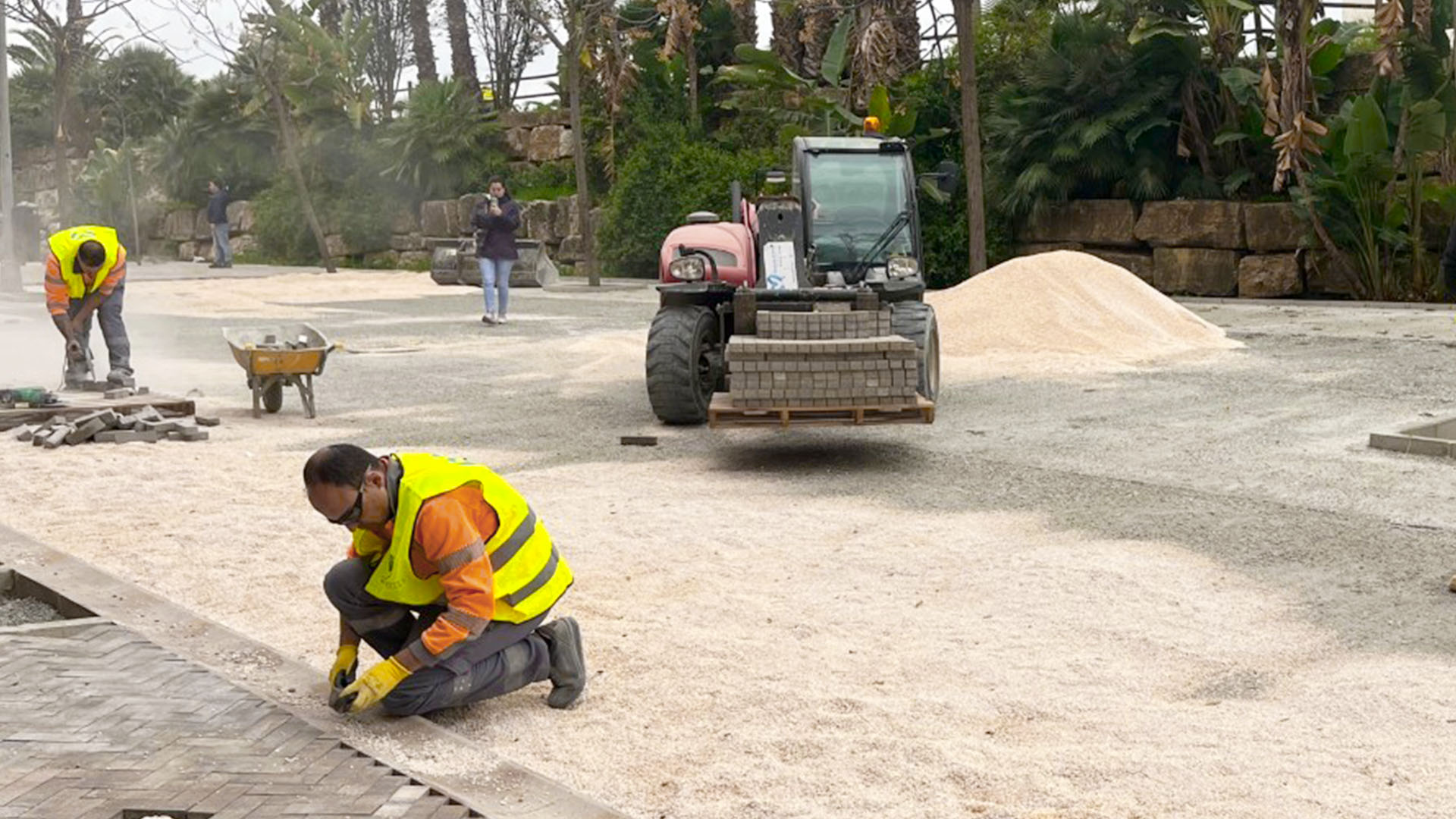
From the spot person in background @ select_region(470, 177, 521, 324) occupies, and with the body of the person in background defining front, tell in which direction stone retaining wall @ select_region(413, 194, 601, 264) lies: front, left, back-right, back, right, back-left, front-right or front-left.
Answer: back

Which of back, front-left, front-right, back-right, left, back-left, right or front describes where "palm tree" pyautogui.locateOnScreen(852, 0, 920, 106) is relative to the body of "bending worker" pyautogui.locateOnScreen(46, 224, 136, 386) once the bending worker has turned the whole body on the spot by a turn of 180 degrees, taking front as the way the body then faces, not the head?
front-right

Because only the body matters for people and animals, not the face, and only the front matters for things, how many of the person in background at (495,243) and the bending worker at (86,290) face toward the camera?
2

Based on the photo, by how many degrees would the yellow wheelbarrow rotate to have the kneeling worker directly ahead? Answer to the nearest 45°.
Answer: approximately 135° to its left

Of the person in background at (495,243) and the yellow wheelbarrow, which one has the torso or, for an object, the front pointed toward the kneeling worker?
the person in background

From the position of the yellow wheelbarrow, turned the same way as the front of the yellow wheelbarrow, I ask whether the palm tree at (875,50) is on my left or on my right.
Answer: on my right

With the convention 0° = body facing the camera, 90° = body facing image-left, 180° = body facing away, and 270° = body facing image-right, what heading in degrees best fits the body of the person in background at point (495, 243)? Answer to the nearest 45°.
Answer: approximately 0°

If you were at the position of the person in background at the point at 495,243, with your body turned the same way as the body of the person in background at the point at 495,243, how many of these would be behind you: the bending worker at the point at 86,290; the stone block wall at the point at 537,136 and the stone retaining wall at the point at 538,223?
2

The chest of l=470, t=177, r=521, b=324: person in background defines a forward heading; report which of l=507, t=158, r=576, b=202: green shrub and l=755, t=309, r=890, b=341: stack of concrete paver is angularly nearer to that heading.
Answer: the stack of concrete paver

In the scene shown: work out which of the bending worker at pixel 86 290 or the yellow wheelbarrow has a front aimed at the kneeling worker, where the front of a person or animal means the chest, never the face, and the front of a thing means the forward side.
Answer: the bending worker
